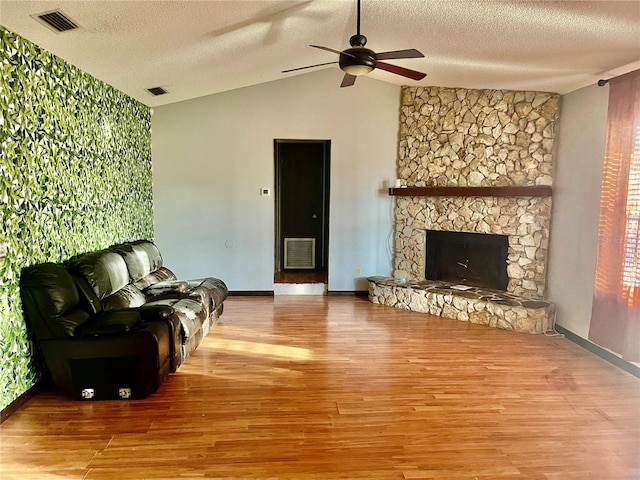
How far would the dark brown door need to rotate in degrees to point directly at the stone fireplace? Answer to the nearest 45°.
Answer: approximately 45° to its left

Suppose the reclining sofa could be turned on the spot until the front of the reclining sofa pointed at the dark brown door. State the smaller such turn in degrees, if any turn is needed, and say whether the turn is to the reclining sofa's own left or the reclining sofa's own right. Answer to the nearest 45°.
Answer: approximately 90° to the reclining sofa's own left

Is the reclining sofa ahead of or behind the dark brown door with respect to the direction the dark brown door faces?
ahead

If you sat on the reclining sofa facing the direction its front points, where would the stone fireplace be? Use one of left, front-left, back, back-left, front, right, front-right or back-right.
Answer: front-left

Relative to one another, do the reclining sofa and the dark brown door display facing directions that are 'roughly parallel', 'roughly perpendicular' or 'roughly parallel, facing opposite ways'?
roughly perpendicular

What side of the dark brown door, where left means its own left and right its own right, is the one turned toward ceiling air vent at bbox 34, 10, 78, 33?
front

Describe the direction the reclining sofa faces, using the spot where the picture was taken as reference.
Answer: facing the viewer and to the right of the viewer

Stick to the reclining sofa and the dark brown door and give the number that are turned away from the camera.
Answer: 0

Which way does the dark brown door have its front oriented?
toward the camera
